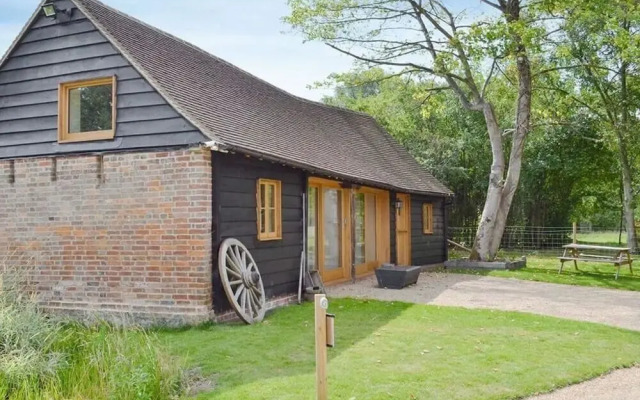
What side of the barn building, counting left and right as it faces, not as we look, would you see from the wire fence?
left

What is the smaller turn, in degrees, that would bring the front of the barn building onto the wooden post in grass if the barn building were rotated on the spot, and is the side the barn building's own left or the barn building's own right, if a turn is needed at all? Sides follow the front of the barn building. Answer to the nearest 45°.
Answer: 0° — it already faces it

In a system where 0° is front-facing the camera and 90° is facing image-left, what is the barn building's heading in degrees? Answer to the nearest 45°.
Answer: approximately 315°
